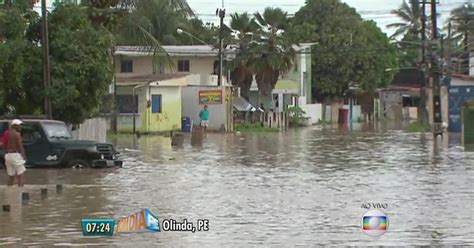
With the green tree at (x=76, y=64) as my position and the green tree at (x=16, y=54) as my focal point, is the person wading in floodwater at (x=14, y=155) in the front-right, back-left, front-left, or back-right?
front-left

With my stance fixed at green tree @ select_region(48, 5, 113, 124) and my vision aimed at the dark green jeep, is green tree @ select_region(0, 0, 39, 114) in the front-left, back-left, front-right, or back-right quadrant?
front-right

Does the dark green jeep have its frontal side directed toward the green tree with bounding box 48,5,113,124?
no

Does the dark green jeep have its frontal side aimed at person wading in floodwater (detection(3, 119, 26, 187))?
no

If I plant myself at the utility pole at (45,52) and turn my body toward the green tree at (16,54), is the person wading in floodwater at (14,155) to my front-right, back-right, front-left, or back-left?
back-left

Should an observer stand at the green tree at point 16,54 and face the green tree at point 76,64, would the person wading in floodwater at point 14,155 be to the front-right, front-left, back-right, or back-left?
back-right
